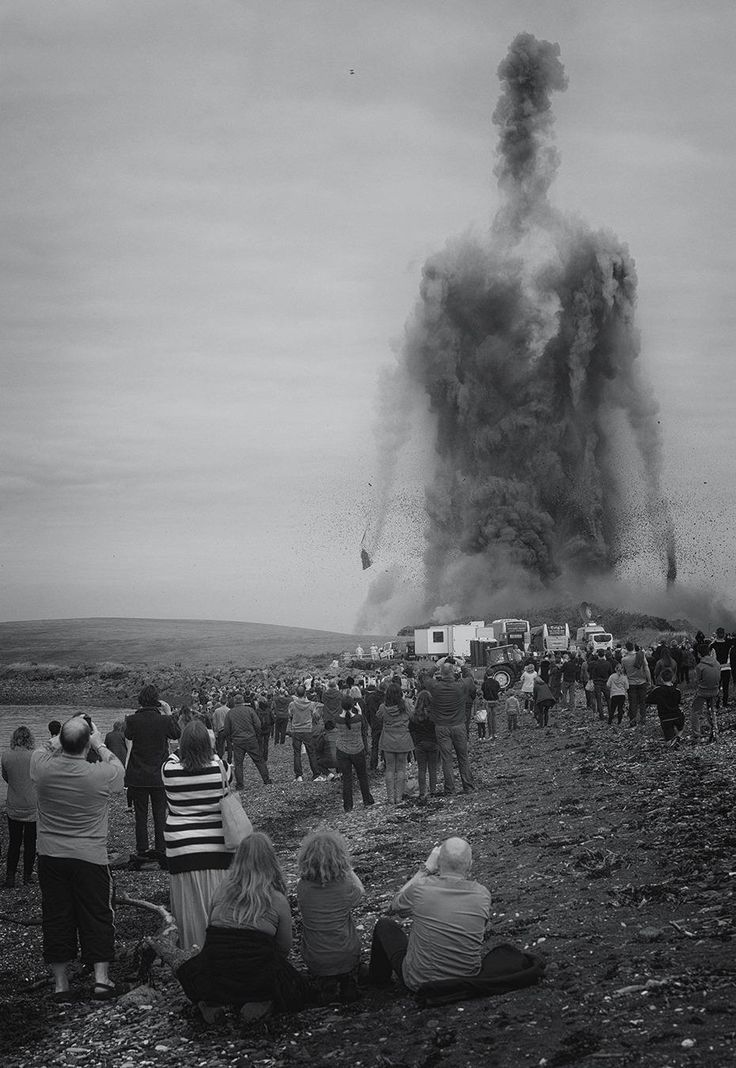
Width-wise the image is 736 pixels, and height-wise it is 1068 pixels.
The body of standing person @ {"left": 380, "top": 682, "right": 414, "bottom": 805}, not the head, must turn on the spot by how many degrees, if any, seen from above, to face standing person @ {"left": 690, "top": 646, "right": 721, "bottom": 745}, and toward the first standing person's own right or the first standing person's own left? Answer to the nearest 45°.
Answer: approximately 45° to the first standing person's own right

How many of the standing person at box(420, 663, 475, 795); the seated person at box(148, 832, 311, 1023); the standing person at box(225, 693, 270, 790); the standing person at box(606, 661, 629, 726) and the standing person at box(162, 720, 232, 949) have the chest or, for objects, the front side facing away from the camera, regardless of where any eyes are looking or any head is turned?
5

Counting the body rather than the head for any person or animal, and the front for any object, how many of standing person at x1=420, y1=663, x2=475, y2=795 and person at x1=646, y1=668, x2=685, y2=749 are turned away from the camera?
2

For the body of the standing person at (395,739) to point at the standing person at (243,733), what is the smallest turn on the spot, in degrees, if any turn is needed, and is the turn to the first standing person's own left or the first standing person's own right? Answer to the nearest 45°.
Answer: approximately 45° to the first standing person's own left

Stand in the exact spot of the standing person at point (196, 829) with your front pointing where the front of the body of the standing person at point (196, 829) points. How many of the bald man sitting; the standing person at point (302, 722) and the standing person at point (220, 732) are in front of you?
2

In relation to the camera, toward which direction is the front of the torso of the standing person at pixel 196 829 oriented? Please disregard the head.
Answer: away from the camera

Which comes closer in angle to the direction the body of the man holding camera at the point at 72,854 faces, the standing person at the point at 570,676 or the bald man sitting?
the standing person

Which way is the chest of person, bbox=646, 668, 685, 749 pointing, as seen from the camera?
away from the camera

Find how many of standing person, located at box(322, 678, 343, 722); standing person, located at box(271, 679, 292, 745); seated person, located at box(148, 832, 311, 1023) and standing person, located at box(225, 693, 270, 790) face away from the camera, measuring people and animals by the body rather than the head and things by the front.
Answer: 4

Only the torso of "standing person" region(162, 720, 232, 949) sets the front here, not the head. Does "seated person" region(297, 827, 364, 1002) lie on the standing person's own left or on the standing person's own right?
on the standing person's own right

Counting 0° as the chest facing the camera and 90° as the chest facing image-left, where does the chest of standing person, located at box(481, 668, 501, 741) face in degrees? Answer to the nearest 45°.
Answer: approximately 180°

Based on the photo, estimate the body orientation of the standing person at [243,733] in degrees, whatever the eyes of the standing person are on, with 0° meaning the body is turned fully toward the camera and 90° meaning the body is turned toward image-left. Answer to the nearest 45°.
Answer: approximately 180°

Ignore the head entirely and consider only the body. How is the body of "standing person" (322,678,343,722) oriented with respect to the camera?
away from the camera

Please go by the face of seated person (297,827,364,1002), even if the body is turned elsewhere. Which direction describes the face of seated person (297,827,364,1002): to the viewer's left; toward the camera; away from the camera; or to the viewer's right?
away from the camera

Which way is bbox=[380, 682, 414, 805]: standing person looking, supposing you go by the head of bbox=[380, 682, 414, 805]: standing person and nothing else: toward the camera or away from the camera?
away from the camera

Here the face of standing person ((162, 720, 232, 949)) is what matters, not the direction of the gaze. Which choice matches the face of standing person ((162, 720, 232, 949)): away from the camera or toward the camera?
away from the camera

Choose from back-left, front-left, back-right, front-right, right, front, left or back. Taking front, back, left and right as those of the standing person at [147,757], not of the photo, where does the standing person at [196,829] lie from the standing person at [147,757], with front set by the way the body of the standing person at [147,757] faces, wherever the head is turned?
back

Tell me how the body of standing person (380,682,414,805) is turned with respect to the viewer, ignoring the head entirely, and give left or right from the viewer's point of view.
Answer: facing away from the viewer

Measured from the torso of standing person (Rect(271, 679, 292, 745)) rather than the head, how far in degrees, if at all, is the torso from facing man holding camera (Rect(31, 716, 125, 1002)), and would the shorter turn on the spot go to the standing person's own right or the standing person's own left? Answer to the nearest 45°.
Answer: approximately 180°

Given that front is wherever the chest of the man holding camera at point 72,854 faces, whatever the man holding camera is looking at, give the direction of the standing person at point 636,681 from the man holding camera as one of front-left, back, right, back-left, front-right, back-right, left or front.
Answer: front-right

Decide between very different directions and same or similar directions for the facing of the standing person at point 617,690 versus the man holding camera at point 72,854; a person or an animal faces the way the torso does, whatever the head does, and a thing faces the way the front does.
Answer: same or similar directions
